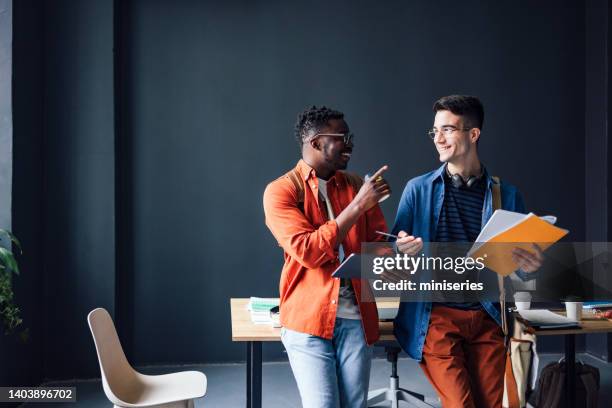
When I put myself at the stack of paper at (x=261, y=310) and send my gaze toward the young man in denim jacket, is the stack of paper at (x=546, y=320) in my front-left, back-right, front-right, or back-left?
front-left

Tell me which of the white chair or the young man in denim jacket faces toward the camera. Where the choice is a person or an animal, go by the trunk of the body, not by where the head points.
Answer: the young man in denim jacket

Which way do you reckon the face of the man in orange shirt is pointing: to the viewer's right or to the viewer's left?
to the viewer's right

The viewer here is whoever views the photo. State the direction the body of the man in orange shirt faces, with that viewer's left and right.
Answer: facing the viewer and to the right of the viewer

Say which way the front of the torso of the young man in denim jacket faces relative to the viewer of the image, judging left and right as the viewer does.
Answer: facing the viewer

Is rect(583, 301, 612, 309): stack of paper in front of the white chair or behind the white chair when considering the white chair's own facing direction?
in front

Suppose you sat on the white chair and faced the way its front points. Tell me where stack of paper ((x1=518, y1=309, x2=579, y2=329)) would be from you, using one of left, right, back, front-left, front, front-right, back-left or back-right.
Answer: front

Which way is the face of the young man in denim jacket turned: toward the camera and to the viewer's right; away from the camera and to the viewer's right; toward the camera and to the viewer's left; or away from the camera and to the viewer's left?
toward the camera and to the viewer's left

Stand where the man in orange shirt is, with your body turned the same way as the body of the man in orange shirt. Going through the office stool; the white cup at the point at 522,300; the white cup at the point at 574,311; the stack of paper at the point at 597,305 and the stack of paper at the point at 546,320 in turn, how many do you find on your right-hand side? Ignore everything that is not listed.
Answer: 0

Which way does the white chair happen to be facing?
to the viewer's right

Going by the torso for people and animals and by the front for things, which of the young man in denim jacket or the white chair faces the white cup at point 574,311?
the white chair

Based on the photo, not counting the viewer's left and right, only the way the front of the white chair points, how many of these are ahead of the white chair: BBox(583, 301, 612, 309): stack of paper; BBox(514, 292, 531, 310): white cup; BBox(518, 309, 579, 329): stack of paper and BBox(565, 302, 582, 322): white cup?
4

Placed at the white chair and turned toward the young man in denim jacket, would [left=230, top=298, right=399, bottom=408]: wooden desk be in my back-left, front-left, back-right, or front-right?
front-left

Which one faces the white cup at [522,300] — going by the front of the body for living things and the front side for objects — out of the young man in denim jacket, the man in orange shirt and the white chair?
the white chair

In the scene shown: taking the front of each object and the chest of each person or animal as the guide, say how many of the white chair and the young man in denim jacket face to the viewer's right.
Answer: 1
